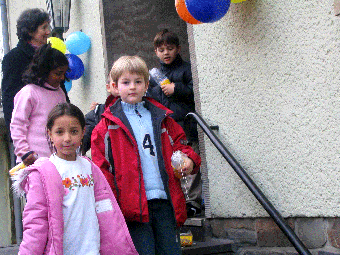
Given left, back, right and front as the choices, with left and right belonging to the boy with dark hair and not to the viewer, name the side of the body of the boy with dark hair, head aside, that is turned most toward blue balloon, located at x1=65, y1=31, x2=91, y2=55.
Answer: right

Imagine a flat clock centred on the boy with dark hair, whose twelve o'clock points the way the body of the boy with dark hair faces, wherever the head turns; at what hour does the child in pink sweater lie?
The child in pink sweater is roughly at 12 o'clock from the boy with dark hair.

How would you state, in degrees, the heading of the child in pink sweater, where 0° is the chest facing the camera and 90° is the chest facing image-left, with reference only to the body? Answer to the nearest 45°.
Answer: approximately 315°

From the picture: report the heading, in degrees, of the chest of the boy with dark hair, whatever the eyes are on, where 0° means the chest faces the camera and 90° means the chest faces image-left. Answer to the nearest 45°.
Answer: approximately 45°

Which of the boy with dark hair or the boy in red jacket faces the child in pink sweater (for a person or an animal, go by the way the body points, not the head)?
the boy with dark hair

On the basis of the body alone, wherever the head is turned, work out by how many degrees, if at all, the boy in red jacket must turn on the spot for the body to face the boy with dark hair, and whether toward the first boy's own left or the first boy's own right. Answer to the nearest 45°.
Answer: approximately 180°

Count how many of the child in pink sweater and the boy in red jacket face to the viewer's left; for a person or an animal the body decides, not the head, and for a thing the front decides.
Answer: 0

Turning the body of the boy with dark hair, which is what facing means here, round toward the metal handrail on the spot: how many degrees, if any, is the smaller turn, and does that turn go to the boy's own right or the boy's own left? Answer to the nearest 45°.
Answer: approximately 45° to the boy's own left

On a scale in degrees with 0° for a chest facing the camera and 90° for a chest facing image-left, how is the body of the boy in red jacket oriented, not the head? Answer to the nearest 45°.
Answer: approximately 0°

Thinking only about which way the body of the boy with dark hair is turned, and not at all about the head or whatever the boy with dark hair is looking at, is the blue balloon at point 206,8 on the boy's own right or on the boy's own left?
on the boy's own left

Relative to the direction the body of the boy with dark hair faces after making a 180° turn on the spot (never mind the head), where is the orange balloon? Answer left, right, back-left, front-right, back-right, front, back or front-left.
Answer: back-right

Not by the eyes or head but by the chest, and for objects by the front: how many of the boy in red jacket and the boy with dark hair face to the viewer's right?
0
